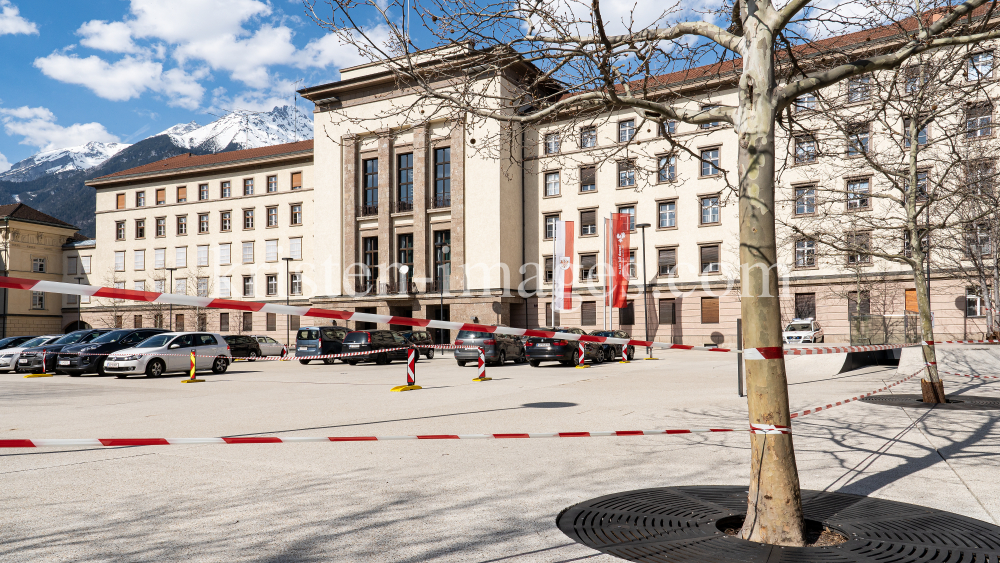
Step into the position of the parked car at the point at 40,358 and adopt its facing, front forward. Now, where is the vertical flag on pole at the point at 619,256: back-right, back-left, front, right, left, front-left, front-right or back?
back-left

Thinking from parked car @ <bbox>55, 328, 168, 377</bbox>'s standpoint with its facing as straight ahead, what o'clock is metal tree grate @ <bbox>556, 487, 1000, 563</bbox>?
The metal tree grate is roughly at 10 o'clock from the parked car.

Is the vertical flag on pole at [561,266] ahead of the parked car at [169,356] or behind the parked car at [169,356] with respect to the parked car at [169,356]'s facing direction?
behind

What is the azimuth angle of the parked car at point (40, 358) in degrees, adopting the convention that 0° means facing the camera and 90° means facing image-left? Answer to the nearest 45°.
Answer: approximately 45°

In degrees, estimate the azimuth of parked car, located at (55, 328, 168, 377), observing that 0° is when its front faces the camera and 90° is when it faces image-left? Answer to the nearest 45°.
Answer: approximately 45°

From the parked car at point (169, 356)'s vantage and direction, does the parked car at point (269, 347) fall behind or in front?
behind

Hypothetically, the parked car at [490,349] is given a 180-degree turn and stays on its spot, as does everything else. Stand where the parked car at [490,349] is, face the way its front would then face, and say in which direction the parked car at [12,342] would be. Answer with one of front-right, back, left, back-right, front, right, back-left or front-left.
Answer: front-right

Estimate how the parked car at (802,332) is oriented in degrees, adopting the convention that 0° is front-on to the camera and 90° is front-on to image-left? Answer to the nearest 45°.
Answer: approximately 45°

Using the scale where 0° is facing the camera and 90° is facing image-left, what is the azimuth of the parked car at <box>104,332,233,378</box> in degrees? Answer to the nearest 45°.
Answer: approximately 45°
